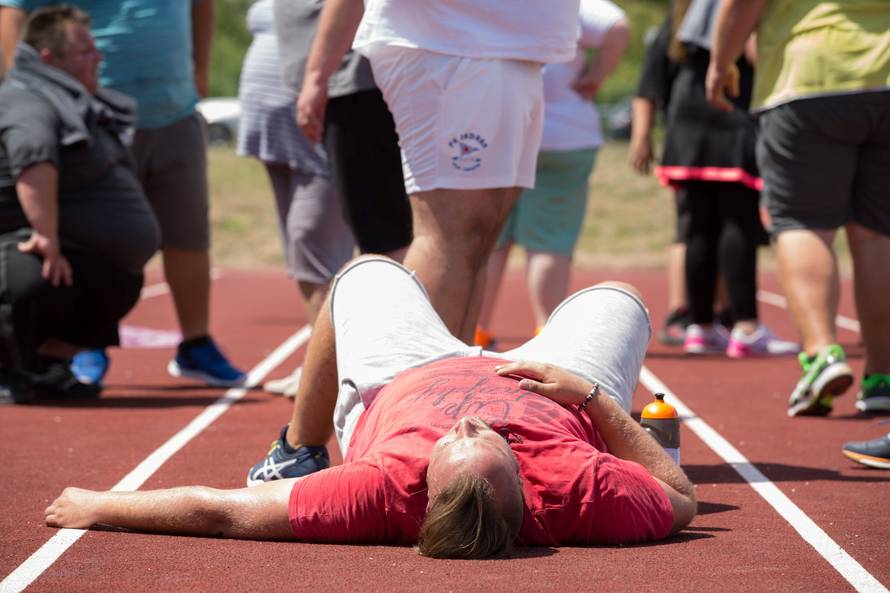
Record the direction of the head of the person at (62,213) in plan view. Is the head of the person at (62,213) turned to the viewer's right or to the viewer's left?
to the viewer's right

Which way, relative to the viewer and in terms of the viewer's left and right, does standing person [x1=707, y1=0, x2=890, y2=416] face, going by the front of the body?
facing away from the viewer

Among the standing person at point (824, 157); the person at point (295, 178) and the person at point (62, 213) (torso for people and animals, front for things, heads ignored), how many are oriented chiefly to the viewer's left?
1

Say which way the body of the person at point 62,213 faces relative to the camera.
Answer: to the viewer's right

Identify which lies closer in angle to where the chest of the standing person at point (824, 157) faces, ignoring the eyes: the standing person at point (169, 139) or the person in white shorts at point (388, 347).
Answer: the standing person

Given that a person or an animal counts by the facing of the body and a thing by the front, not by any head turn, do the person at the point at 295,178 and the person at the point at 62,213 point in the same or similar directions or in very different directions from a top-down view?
very different directions
